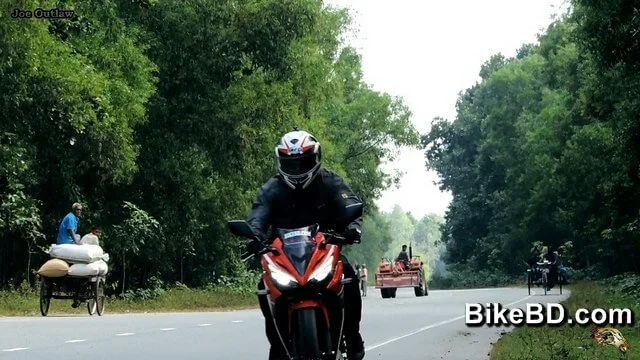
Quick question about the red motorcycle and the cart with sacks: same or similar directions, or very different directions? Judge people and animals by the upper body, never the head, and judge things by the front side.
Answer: very different directions

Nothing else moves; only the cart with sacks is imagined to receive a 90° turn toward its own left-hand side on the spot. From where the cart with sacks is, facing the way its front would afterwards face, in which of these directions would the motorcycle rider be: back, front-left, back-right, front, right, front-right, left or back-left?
left

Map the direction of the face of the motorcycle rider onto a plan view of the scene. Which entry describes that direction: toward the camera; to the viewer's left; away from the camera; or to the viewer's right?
toward the camera

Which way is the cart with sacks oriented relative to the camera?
away from the camera

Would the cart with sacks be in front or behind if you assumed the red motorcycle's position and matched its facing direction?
behind

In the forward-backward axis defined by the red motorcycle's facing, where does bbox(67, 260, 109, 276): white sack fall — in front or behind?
behind

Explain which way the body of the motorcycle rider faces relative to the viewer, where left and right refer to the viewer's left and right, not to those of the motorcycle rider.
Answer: facing the viewer

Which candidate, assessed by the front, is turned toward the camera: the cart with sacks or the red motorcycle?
the red motorcycle

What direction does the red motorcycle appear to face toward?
toward the camera
